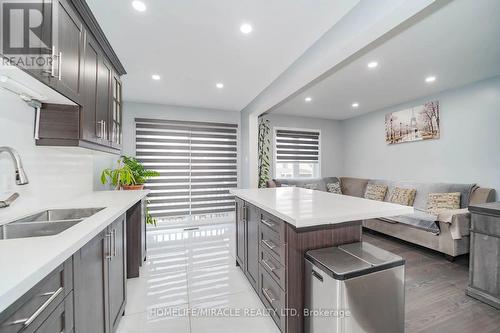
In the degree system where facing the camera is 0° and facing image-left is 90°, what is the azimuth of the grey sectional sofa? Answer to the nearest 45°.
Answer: approximately 45°

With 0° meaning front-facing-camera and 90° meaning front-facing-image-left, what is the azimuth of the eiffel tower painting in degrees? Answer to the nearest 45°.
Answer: approximately 45°

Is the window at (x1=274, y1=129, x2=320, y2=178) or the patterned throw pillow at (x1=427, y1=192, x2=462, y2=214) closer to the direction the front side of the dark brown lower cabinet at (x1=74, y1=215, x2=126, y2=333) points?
the patterned throw pillow

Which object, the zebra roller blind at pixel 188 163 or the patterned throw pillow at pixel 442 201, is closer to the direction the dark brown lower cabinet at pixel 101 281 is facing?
the patterned throw pillow

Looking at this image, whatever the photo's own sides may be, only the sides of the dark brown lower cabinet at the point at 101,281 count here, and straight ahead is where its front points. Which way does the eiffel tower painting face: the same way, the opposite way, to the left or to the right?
the opposite way

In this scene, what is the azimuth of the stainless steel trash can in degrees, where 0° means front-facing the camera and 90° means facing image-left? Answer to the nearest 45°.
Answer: approximately 315°

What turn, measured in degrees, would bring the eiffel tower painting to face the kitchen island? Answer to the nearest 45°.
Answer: approximately 45° to its left

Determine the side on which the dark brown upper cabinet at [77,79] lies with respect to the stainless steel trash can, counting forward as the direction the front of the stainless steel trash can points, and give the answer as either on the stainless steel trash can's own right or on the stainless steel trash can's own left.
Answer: on the stainless steel trash can's own right

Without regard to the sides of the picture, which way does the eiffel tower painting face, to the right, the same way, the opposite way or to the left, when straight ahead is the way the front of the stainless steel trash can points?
to the right

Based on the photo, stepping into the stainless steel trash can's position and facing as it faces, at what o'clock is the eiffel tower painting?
The eiffel tower painting is roughly at 8 o'clock from the stainless steel trash can.

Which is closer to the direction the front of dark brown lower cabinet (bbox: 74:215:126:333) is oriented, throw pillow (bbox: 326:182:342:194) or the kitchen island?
the kitchen island
